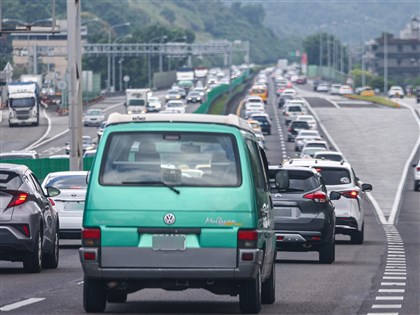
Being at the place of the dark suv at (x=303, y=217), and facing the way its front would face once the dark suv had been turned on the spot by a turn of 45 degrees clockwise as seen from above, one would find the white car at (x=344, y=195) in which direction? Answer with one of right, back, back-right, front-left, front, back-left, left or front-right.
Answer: front-left

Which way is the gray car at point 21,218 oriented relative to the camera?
away from the camera

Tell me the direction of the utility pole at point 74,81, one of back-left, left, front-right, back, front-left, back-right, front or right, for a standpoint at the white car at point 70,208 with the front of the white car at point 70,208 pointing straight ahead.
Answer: front

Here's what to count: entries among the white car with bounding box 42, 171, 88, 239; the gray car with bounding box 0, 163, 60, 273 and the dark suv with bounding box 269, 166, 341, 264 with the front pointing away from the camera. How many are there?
3

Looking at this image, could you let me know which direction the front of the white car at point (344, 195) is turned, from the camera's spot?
facing away from the viewer

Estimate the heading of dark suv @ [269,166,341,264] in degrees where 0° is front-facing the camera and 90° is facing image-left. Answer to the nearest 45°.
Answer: approximately 180°

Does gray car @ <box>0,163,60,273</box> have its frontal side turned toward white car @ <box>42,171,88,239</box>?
yes

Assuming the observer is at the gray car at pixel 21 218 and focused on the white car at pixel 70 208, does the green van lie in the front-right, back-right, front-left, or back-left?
back-right

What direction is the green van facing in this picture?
away from the camera

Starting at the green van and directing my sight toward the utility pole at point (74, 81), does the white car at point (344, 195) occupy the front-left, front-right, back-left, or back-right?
front-right

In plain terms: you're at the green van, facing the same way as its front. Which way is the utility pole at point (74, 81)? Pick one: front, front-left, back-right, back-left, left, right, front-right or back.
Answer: front

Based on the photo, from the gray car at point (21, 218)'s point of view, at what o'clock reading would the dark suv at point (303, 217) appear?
The dark suv is roughly at 2 o'clock from the gray car.

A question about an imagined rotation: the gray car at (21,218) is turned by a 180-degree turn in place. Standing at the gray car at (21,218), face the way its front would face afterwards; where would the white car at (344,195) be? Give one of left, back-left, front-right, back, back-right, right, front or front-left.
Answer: back-left

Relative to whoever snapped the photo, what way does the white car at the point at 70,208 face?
facing away from the viewer
